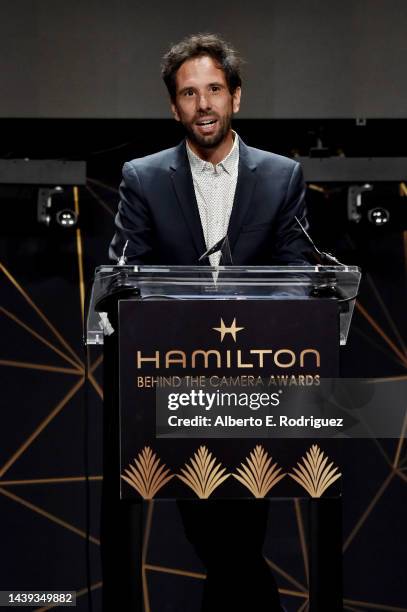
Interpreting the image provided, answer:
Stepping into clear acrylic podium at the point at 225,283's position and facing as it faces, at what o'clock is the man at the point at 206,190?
The man is roughly at 6 o'clock from the clear acrylic podium.

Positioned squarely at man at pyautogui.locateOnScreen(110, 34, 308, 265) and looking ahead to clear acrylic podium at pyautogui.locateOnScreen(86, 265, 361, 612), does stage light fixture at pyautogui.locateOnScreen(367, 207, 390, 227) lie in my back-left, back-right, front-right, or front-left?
back-left

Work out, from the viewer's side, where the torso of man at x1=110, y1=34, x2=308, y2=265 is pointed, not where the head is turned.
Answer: toward the camera

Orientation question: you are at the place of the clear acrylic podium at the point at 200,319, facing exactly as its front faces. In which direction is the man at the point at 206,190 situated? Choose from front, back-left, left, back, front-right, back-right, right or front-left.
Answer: back

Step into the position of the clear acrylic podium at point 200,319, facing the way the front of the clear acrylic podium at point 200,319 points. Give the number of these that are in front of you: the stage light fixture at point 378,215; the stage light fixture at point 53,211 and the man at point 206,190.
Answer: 0

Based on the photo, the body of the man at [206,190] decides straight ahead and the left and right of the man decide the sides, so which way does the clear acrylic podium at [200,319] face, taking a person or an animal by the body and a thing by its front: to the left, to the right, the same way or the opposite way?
the same way

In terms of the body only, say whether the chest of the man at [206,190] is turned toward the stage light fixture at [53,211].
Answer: no

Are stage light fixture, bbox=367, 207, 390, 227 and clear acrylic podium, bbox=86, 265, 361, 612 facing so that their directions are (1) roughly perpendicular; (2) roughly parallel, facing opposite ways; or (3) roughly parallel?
roughly parallel

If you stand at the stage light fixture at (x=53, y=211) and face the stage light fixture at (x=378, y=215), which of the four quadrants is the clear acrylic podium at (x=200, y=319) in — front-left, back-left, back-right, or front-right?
front-right

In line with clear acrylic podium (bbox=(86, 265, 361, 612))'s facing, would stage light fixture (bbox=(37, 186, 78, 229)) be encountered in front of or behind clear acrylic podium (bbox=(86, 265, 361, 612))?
behind

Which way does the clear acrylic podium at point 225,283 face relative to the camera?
toward the camera

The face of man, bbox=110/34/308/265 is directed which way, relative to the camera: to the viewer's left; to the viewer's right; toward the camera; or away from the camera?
toward the camera

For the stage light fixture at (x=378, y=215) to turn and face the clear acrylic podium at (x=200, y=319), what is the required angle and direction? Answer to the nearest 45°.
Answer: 0° — it already faces it

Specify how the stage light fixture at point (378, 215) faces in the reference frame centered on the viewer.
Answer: facing the viewer

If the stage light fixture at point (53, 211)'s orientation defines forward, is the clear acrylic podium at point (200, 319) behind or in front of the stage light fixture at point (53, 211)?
in front
